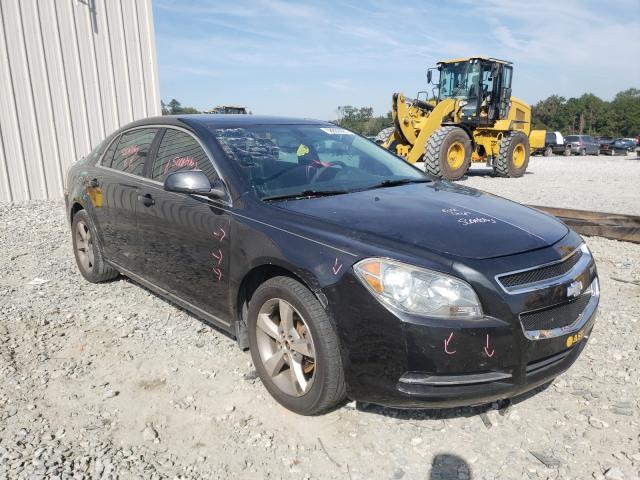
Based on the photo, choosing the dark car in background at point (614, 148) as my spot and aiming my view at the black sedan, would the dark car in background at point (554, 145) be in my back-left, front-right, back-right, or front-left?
front-right

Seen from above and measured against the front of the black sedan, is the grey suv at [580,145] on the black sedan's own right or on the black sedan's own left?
on the black sedan's own left

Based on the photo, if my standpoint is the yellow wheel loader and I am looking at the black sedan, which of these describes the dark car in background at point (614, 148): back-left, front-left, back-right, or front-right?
back-left

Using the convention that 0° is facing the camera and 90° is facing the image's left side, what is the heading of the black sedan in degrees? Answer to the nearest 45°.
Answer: approximately 315°

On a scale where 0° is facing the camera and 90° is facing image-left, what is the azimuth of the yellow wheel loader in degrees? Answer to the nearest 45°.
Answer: approximately 45°

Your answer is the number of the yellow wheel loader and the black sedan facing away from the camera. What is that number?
0

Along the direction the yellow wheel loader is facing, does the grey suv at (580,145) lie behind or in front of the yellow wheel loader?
behind

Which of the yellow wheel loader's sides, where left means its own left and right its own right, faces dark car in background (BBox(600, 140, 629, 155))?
back

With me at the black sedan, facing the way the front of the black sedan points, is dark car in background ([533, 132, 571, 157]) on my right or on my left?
on my left

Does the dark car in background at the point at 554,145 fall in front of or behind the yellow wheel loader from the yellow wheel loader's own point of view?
behind

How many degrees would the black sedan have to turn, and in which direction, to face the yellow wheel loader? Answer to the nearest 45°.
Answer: approximately 135° to its left
